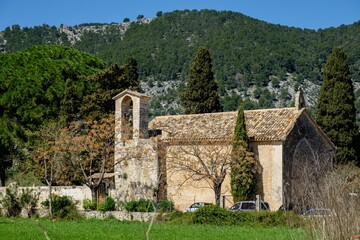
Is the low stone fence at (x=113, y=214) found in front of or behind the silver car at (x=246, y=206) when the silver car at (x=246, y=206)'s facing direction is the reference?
in front

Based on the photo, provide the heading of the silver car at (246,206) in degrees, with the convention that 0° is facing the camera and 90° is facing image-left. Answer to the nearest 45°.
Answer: approximately 90°

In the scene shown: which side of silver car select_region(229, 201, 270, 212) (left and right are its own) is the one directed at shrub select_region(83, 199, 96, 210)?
front

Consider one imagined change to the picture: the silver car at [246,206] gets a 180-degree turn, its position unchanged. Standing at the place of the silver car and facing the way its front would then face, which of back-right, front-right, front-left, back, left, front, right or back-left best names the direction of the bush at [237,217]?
right

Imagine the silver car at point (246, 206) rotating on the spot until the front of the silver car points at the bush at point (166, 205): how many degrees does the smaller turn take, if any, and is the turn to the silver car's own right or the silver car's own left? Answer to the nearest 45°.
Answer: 0° — it already faces it

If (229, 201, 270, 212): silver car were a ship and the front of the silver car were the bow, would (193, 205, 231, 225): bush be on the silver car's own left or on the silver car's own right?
on the silver car's own left

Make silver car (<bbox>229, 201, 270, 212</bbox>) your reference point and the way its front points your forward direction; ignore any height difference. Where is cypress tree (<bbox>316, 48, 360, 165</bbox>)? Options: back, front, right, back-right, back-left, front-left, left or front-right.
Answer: back-right

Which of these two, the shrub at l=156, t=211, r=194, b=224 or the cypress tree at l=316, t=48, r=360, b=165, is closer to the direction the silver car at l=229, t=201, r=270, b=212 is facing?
the shrub

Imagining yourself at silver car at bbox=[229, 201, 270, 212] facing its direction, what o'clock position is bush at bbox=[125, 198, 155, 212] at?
The bush is roughly at 12 o'clock from the silver car.

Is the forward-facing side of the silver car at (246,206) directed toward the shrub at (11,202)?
yes

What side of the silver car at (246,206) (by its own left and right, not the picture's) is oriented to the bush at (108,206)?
front

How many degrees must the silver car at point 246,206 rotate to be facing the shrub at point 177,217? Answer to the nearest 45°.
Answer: approximately 45° to its left

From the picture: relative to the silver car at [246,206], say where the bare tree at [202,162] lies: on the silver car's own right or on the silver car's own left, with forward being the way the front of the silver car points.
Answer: on the silver car's own right
